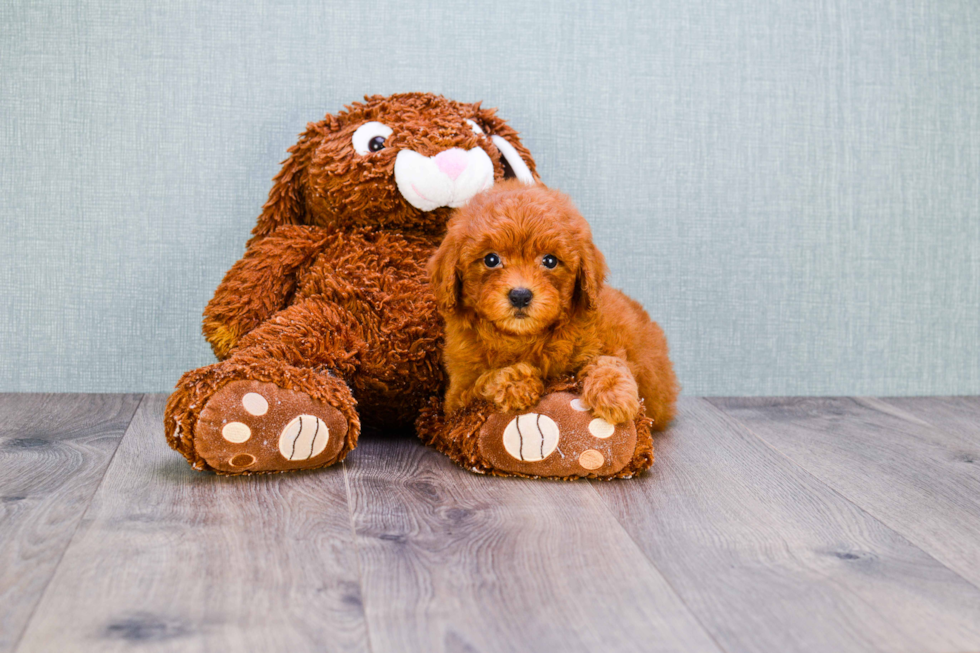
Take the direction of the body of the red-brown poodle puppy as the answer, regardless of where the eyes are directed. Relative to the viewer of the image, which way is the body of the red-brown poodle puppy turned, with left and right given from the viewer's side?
facing the viewer and to the left of the viewer
